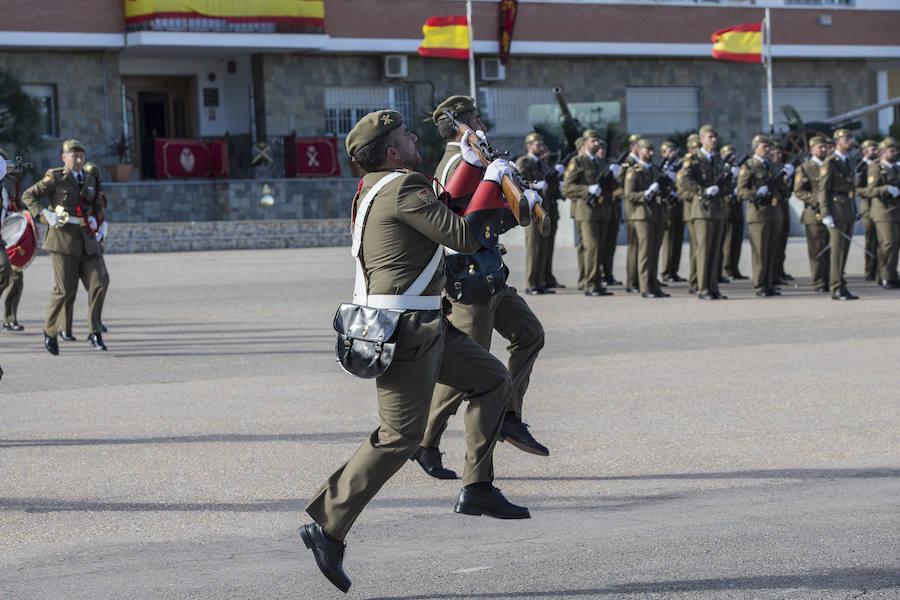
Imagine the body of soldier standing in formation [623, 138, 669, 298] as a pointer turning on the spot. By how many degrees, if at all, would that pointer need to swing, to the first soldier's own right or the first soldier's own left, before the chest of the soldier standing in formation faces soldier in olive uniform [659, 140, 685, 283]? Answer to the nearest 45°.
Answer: approximately 135° to the first soldier's own left

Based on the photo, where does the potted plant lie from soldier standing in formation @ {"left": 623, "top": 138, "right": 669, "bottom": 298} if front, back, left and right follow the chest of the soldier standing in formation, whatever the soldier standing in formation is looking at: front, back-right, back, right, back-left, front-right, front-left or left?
back

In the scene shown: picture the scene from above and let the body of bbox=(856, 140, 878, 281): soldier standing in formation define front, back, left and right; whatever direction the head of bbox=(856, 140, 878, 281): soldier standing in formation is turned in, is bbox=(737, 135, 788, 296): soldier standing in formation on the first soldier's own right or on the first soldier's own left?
on the first soldier's own right

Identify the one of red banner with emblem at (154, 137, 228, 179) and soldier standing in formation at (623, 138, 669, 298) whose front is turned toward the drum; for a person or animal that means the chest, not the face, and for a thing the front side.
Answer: the red banner with emblem

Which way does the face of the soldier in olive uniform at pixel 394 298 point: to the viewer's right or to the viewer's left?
to the viewer's right

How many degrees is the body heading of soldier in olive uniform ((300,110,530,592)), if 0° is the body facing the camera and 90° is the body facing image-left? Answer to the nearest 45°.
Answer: approximately 270°

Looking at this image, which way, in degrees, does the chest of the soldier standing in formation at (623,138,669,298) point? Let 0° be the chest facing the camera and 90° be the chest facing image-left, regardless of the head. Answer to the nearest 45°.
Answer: approximately 315°
